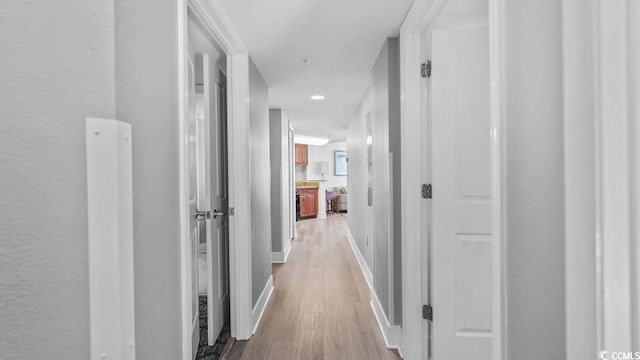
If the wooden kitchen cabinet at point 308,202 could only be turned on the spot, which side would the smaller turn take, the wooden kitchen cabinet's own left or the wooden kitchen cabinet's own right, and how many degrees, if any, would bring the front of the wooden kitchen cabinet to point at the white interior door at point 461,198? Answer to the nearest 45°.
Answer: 0° — it already faces it

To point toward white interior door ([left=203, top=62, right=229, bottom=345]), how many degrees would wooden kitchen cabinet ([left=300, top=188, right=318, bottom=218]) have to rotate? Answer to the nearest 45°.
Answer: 0° — it already faces it

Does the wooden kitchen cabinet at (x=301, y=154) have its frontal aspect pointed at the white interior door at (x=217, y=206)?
yes

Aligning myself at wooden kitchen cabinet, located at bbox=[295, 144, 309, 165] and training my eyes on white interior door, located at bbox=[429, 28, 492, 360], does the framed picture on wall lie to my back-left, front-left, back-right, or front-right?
back-left

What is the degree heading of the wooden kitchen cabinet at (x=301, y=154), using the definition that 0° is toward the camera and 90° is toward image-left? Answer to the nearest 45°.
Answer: approximately 0°

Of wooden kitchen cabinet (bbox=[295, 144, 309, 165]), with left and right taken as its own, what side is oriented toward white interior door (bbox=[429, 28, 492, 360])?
front

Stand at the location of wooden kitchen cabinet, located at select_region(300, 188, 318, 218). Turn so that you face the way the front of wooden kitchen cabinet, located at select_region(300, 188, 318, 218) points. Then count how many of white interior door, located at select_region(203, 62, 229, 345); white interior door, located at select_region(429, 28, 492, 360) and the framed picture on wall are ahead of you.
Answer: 2

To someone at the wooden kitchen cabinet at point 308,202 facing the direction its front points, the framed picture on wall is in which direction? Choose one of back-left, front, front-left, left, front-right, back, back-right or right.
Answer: back-left

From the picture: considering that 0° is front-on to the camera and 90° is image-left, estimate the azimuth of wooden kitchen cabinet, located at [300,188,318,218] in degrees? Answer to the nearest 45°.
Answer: approximately 0°

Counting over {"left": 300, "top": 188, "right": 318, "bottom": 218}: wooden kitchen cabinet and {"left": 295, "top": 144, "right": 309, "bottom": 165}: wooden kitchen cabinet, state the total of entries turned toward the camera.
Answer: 2

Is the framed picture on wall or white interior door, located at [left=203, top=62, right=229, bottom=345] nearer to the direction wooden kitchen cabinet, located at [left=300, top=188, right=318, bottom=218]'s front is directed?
the white interior door
